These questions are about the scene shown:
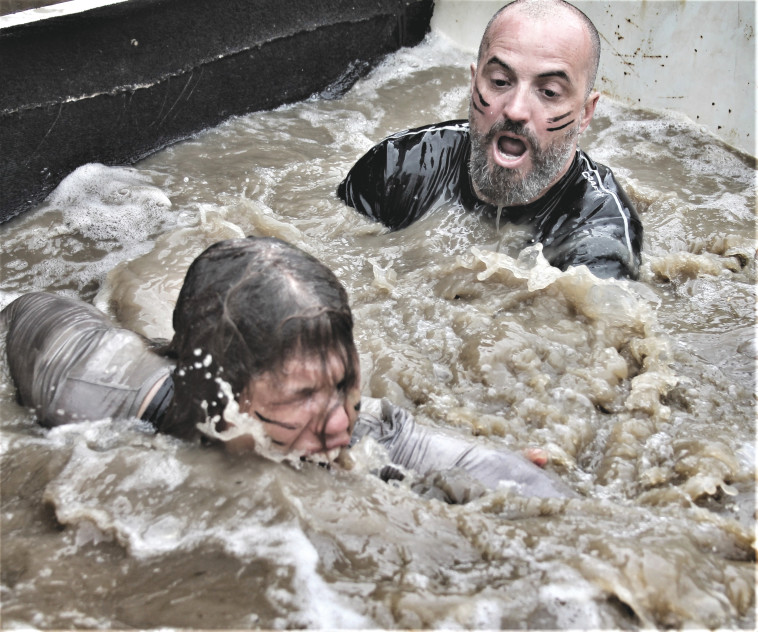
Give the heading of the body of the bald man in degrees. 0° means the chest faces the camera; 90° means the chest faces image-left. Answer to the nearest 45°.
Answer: approximately 0°

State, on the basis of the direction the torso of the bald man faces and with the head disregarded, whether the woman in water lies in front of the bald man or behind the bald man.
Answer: in front
